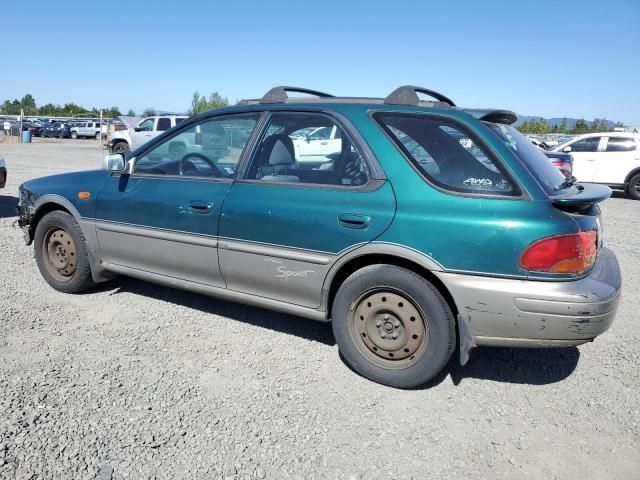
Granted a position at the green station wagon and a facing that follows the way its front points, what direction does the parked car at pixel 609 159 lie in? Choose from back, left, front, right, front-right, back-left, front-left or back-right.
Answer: right

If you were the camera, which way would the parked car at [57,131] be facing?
facing the viewer and to the left of the viewer

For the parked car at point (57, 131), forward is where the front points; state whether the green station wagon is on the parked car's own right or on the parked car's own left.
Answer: on the parked car's own left

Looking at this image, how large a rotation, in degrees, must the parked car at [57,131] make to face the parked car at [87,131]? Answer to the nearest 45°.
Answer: approximately 90° to its left

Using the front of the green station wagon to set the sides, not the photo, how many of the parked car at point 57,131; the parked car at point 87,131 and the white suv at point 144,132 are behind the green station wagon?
0

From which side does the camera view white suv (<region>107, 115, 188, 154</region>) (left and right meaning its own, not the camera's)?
left

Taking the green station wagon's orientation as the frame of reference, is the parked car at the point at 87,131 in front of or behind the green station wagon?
in front

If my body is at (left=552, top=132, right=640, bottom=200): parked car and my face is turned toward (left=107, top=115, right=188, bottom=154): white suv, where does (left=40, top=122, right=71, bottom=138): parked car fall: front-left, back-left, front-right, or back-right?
front-right

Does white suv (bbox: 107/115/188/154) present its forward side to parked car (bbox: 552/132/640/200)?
no

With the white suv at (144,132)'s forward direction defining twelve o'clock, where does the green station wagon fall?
The green station wagon is roughly at 9 o'clock from the white suv.

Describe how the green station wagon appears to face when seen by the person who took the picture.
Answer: facing away from the viewer and to the left of the viewer
